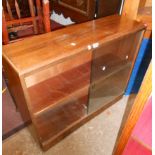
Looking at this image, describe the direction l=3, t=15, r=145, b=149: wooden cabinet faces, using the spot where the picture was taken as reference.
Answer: facing the viewer and to the right of the viewer

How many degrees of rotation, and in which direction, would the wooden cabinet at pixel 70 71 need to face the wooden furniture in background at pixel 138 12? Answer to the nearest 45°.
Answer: approximately 90° to its left

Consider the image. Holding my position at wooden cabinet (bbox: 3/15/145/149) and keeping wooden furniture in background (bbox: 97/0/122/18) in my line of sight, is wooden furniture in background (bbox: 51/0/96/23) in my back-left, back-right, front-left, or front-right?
front-left

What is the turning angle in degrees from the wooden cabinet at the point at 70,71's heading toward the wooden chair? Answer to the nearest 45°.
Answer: approximately 180°

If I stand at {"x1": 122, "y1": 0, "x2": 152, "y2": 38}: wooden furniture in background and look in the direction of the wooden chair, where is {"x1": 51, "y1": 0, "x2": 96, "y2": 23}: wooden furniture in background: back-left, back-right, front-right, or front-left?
front-right

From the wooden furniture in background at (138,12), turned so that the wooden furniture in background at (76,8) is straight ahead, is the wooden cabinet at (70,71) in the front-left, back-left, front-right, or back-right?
front-left

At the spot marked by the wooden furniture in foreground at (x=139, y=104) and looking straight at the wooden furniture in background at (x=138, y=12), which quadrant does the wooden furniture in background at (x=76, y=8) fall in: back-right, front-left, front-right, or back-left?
front-left

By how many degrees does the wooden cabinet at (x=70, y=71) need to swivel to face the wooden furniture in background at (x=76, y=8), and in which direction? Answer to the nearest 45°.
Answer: approximately 135° to its left
